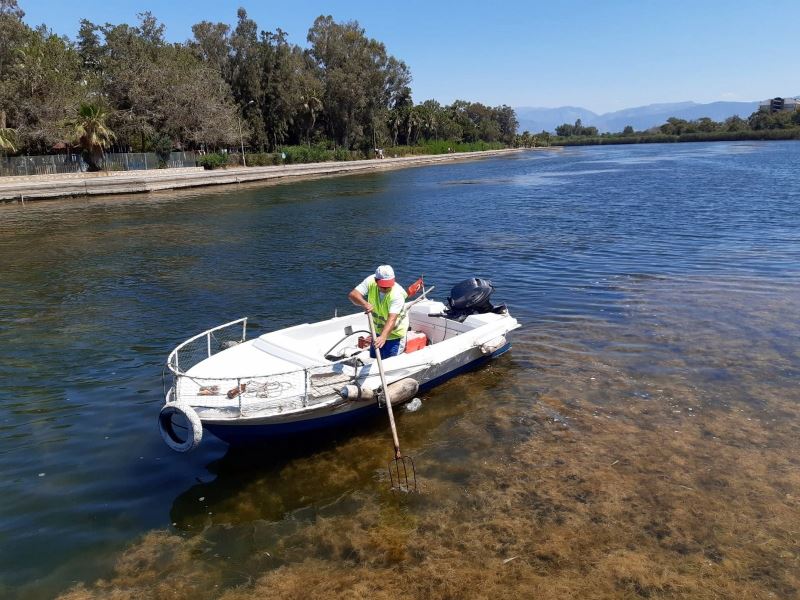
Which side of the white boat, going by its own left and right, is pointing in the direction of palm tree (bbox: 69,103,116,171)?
right

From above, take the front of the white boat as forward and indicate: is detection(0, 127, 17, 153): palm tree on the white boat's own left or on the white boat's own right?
on the white boat's own right

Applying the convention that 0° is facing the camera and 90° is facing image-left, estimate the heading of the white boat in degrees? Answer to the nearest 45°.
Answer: approximately 45°
